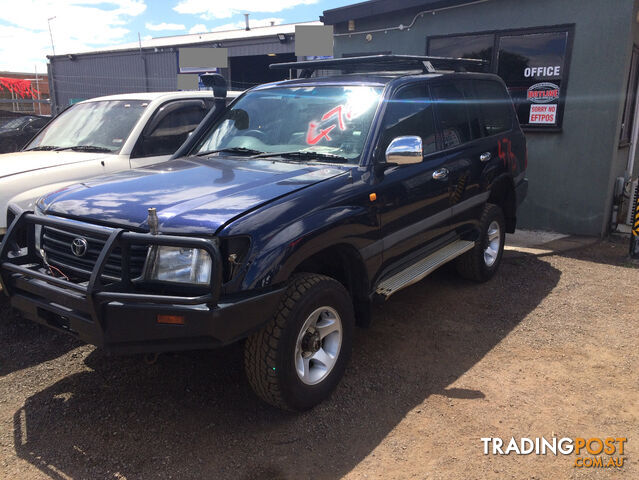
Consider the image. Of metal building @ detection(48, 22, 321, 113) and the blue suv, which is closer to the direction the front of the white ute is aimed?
the blue suv

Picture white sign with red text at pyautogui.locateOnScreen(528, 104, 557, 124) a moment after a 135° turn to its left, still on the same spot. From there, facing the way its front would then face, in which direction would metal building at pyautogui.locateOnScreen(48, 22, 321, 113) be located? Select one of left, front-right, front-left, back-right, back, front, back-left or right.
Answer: left

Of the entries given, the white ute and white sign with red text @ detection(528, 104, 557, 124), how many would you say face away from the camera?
0

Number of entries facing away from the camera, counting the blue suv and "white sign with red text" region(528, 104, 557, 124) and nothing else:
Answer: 0

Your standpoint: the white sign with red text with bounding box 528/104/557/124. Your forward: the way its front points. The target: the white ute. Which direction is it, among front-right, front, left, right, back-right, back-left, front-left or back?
front-right

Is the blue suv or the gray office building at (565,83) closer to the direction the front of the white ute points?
the blue suv

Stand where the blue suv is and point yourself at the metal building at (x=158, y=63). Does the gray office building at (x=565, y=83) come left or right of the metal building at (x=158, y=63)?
right

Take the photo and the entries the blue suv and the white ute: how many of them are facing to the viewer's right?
0

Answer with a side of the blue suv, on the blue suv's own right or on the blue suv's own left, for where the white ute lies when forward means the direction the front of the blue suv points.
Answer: on the blue suv's own right

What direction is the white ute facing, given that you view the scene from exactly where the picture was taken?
facing the viewer and to the left of the viewer

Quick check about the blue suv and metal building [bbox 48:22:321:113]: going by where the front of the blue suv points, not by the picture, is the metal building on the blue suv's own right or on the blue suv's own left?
on the blue suv's own right

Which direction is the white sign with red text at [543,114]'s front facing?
toward the camera
